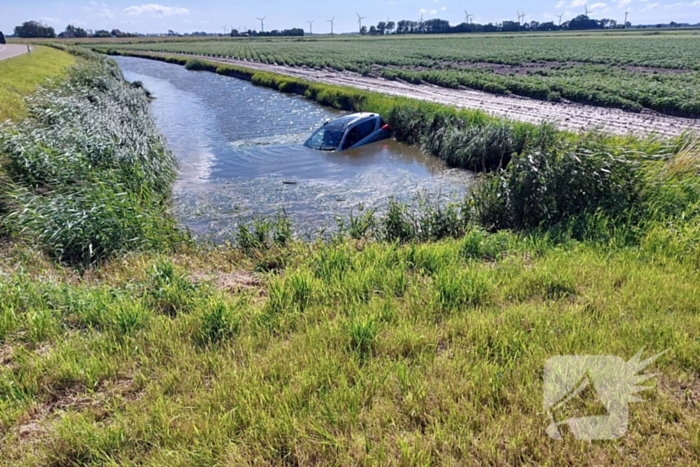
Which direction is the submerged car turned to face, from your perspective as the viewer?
facing the viewer and to the left of the viewer

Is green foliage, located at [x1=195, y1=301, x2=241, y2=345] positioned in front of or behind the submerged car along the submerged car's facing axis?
in front
